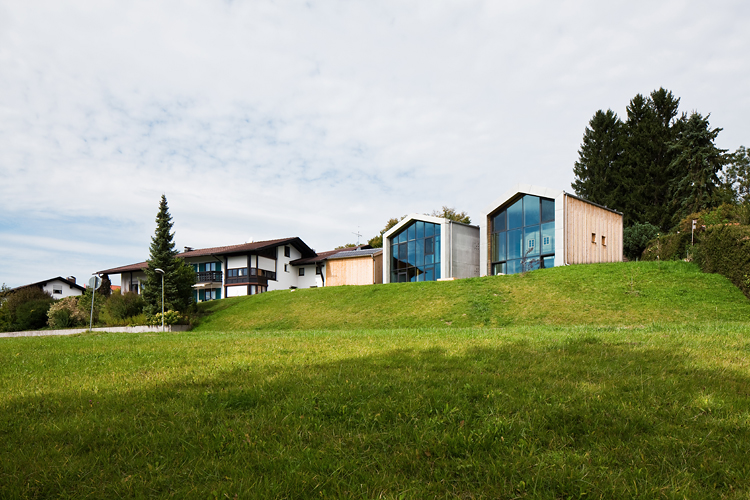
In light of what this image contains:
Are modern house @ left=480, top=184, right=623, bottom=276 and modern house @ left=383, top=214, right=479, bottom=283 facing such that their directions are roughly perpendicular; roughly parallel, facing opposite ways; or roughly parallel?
roughly parallel

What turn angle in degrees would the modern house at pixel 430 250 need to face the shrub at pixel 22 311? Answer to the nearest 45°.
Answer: approximately 45° to its right

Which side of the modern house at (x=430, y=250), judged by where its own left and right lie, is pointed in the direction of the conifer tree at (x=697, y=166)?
back

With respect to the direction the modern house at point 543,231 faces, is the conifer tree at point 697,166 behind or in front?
behind

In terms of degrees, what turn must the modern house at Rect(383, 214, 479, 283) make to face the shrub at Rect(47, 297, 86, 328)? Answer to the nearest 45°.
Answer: approximately 45° to its right

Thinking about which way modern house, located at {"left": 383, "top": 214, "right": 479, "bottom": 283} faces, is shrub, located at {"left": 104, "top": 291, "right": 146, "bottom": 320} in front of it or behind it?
in front

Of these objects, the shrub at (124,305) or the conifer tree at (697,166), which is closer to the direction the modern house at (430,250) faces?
the shrub

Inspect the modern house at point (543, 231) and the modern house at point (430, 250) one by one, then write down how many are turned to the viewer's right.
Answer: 0

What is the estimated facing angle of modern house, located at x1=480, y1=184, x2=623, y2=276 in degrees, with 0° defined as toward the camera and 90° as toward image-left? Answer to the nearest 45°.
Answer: approximately 45°

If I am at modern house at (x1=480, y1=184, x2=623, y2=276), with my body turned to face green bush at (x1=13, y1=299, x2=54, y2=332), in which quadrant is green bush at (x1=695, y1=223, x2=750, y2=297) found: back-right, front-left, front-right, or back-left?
back-left

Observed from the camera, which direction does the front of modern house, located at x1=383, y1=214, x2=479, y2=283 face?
facing the viewer and to the left of the viewer

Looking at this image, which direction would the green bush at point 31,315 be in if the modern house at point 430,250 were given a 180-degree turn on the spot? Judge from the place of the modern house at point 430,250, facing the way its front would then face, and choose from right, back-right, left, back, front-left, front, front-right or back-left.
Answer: back-left

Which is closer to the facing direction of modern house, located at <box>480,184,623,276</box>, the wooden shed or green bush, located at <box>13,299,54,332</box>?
the green bush

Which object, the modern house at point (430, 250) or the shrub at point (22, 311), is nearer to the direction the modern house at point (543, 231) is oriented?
the shrub

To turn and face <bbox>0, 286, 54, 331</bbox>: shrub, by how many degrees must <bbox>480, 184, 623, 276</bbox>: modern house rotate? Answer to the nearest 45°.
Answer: approximately 45° to its right
